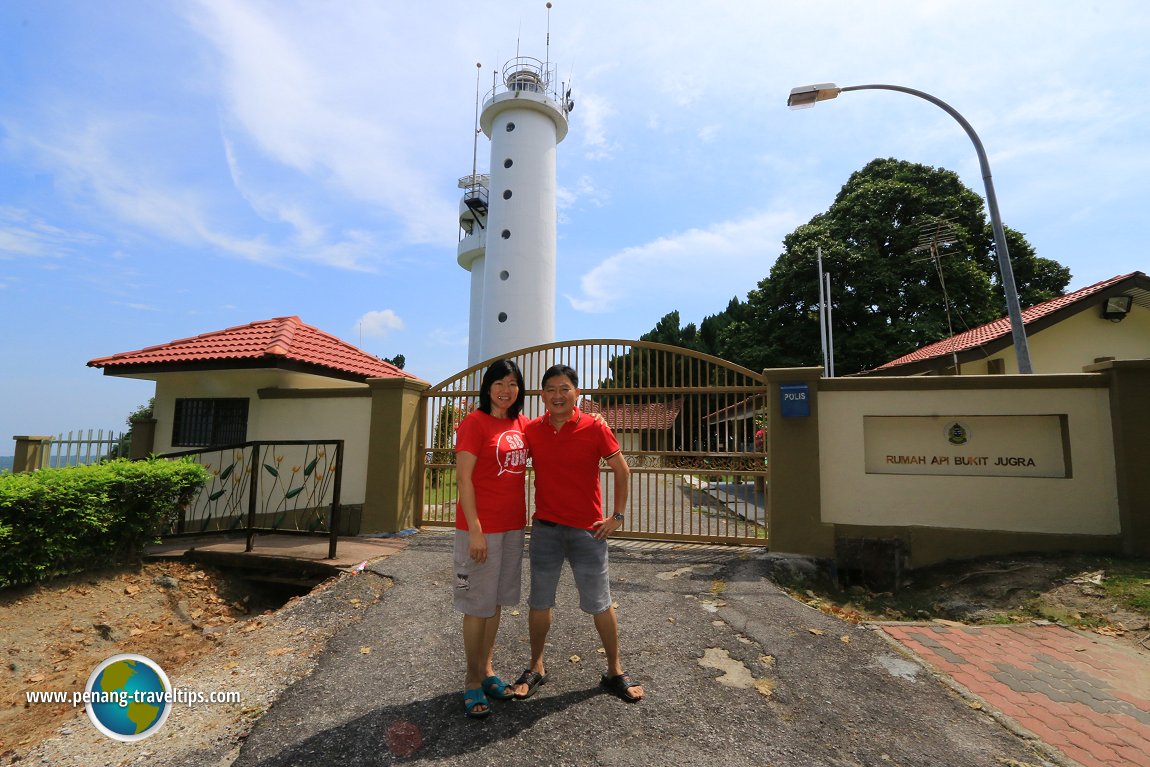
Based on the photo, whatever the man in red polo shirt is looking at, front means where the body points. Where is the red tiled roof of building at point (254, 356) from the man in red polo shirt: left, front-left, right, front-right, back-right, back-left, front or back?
back-right

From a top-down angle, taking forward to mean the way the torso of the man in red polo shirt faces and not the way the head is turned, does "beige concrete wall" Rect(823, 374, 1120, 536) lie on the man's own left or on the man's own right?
on the man's own left

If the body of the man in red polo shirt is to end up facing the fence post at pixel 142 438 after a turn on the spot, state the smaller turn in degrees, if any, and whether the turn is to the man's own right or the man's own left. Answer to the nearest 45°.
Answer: approximately 135° to the man's own right

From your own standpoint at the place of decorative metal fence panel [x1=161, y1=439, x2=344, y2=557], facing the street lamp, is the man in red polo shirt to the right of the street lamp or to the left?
right

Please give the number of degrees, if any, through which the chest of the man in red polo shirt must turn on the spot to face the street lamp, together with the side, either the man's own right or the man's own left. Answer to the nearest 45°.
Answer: approximately 135° to the man's own left

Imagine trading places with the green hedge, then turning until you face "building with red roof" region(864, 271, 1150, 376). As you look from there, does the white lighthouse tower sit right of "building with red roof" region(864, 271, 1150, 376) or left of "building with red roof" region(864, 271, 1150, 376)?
left

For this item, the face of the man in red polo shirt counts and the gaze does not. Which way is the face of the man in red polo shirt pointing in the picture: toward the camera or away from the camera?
toward the camera

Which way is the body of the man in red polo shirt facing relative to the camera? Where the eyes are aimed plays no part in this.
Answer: toward the camera

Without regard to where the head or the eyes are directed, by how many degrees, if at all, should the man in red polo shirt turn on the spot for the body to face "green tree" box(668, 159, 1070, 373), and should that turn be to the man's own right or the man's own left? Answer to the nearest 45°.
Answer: approximately 135° to the man's own left

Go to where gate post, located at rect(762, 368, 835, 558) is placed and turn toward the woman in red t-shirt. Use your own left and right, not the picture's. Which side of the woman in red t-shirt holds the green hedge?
right
